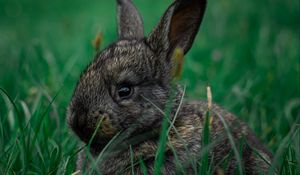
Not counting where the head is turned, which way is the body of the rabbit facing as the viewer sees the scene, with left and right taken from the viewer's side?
facing to the left of the viewer
